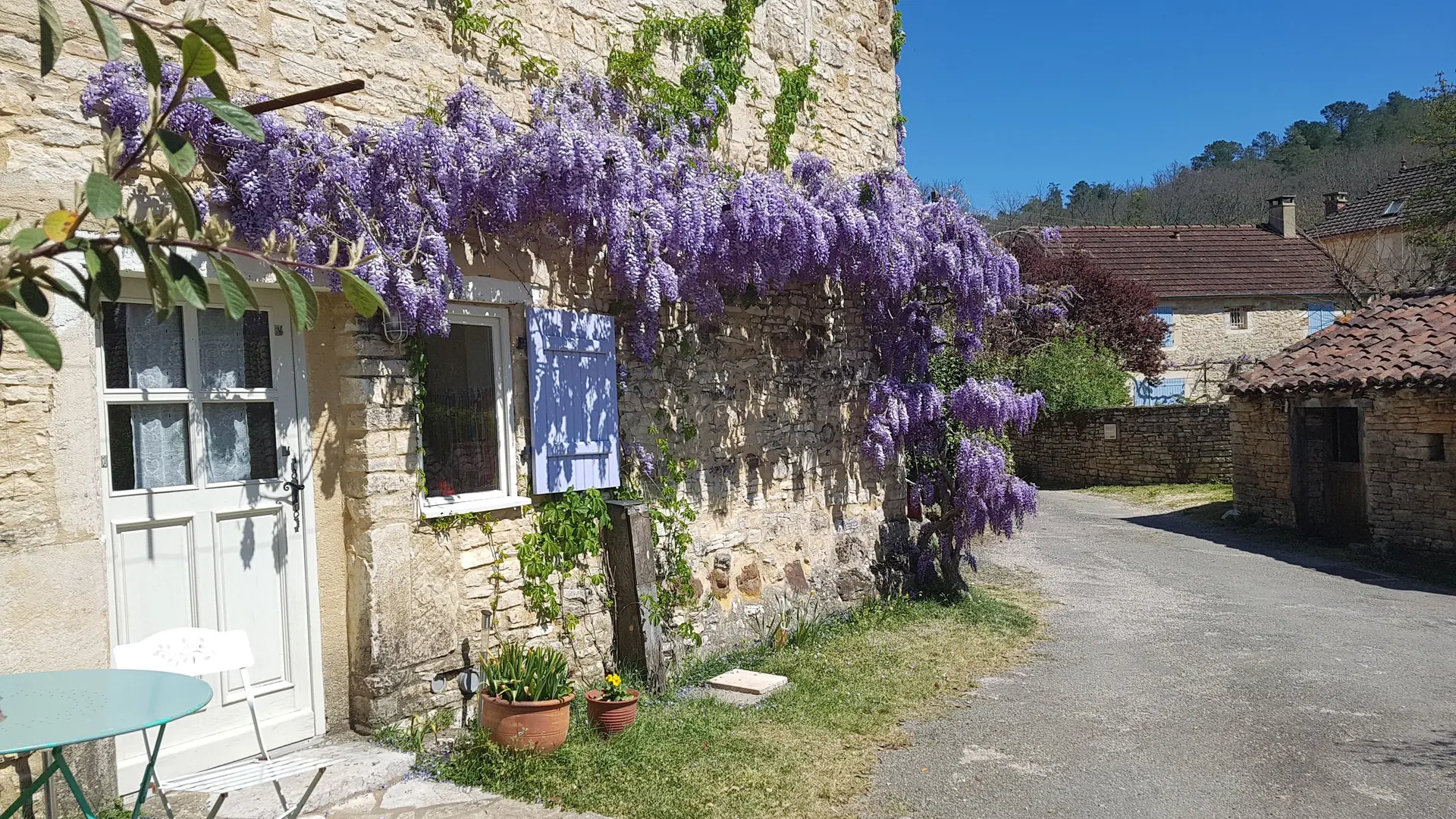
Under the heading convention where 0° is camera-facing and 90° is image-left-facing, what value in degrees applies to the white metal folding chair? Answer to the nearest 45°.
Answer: approximately 315°

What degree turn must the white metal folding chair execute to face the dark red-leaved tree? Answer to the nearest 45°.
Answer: approximately 90° to its left

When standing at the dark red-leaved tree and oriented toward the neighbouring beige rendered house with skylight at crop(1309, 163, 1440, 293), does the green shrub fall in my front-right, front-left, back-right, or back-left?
back-right

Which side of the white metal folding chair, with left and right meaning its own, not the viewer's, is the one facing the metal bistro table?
right

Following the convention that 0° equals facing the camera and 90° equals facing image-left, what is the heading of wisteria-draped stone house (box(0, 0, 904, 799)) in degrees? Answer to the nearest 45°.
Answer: approximately 315°

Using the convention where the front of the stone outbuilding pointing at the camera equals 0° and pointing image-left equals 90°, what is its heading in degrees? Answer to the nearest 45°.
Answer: approximately 45°

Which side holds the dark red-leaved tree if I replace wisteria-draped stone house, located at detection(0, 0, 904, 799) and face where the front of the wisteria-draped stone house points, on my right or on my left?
on my left

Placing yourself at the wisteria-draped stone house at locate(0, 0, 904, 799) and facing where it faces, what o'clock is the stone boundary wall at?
The stone boundary wall is roughly at 9 o'clock from the wisteria-draped stone house.
